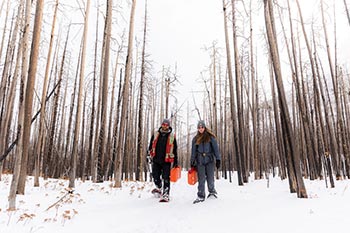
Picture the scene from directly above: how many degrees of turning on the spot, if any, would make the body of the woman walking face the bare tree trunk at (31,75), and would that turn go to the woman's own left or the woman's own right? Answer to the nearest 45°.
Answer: approximately 90° to the woman's own right

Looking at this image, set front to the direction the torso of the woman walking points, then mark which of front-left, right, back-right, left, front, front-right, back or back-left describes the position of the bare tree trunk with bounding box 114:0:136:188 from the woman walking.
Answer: back-right

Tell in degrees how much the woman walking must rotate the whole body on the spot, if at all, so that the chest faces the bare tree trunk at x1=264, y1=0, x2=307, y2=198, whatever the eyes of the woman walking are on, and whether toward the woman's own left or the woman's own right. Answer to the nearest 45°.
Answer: approximately 90° to the woman's own left

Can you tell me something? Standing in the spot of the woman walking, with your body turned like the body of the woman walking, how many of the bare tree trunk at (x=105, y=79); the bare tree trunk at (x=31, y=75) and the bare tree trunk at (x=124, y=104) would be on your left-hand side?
0

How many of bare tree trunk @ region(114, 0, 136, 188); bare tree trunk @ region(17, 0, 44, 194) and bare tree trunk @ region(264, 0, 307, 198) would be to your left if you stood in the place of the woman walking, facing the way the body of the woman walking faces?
1

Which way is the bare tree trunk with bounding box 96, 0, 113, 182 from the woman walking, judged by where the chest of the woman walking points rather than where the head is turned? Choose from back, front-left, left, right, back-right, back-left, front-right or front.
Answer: back-right

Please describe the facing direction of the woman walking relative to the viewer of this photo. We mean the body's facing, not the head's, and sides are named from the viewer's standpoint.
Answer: facing the viewer

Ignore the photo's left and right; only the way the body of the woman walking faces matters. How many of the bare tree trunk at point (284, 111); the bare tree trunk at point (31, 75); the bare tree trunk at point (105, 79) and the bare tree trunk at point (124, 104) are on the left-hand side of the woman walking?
1

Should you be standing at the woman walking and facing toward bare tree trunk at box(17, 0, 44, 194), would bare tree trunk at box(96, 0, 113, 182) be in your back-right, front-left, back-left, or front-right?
front-right
